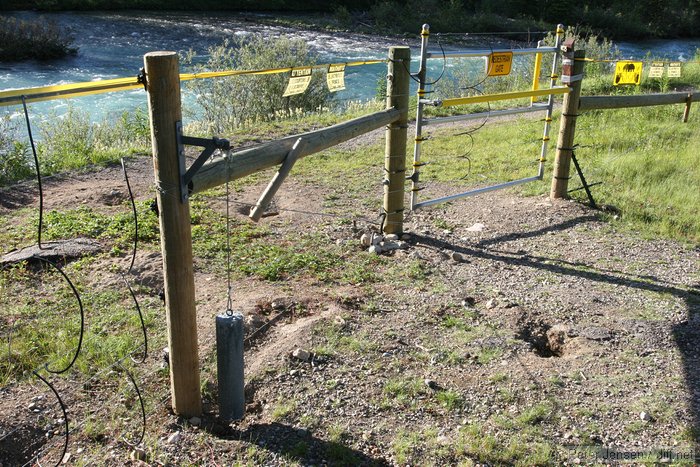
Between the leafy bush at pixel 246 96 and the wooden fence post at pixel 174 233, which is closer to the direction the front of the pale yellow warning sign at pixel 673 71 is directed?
the wooden fence post

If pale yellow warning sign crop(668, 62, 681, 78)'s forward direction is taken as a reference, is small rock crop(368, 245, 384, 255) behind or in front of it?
in front

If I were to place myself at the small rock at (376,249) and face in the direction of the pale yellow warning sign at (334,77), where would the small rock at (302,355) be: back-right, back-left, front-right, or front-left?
back-left

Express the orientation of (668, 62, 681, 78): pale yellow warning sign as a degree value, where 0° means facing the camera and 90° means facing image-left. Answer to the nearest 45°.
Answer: approximately 0°

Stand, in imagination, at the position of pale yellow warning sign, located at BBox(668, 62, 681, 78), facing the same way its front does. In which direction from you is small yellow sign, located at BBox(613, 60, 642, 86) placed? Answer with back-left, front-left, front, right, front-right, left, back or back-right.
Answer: front-right

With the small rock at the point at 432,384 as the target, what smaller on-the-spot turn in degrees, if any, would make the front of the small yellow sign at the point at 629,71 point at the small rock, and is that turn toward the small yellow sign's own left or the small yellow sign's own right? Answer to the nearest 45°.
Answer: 0° — it already faces it

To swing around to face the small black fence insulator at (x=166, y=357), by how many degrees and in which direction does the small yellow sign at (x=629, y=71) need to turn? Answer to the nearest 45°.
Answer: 0° — it already faces it

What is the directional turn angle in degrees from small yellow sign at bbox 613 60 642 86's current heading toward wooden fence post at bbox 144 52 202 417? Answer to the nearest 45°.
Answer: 0° — it already faces it

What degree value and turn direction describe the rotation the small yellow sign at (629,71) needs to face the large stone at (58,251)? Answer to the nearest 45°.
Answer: approximately 45° to its right

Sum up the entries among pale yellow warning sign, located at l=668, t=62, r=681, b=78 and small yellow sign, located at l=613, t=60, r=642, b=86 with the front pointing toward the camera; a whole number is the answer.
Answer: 2

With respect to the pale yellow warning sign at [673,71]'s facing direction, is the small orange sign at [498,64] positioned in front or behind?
in front

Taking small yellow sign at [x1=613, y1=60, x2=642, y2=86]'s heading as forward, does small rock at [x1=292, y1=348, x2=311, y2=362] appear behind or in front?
in front

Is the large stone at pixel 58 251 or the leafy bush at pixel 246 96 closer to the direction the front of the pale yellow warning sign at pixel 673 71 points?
the large stone

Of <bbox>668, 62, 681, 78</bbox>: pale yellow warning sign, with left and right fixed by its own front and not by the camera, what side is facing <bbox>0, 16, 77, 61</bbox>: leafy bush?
right

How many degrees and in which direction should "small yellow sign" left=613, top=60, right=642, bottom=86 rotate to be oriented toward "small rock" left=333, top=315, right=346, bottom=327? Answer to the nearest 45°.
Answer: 0° — it already faces it

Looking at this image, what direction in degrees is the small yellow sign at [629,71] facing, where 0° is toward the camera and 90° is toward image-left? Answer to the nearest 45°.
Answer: approximately 0°
